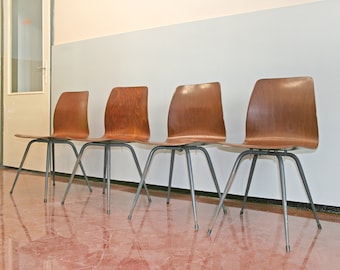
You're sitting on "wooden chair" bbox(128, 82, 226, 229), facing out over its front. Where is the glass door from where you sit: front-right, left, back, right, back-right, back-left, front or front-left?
right

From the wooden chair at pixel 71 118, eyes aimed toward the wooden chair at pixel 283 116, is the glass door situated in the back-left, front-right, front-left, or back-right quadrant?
back-left

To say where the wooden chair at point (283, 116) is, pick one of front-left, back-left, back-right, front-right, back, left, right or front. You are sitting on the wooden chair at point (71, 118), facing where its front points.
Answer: left

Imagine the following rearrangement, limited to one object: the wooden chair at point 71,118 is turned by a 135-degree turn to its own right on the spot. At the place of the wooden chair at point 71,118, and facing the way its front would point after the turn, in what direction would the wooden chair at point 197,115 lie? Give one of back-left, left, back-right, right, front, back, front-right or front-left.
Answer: back-right

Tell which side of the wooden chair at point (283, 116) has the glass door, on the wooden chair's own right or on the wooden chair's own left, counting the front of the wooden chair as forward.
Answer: on the wooden chair's own right

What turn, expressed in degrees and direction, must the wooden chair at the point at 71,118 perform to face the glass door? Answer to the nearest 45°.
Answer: approximately 135° to its right

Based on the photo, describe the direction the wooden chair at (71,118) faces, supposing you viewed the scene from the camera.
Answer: facing the viewer and to the left of the viewer

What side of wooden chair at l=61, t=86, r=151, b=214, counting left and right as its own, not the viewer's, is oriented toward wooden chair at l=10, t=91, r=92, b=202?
right

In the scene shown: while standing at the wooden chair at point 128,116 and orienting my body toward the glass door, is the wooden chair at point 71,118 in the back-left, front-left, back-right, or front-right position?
front-left

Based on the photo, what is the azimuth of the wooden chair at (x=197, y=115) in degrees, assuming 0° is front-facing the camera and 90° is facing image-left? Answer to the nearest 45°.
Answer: approximately 45°

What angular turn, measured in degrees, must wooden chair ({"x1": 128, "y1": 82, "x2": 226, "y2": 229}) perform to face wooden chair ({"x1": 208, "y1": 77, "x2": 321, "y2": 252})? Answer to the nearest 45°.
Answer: approximately 90° to its left

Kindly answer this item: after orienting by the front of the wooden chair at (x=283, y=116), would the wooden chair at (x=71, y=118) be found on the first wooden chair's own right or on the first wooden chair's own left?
on the first wooden chair's own right

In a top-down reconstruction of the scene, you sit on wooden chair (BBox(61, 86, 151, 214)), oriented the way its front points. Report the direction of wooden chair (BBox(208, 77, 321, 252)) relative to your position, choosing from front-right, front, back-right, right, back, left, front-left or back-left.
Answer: left
